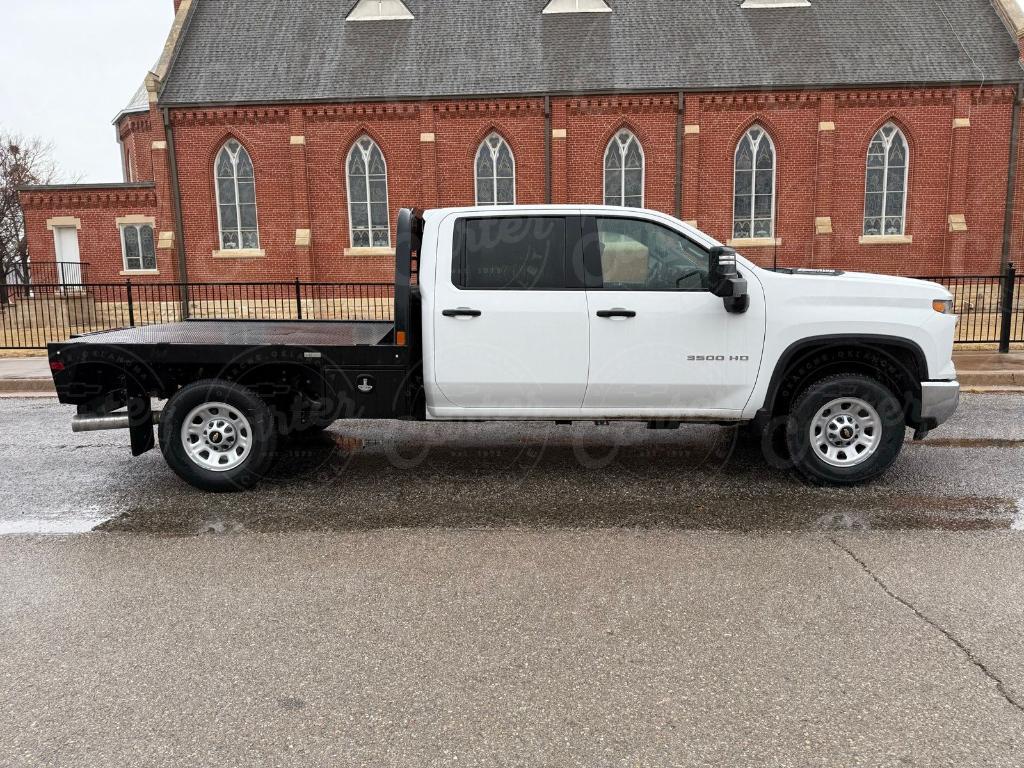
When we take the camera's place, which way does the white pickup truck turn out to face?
facing to the right of the viewer

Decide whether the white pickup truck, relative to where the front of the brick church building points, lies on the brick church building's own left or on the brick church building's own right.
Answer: on the brick church building's own right

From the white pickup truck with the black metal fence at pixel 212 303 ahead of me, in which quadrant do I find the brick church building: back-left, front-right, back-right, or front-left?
front-right

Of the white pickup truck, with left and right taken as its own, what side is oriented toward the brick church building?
left

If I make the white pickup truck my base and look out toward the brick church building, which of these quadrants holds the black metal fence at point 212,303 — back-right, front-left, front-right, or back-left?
front-left
